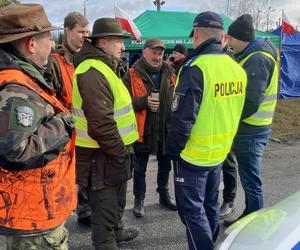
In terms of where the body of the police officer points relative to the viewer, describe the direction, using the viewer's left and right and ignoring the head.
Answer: facing away from the viewer and to the left of the viewer

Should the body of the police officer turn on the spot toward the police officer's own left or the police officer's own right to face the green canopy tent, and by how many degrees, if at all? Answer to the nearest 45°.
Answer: approximately 45° to the police officer's own right

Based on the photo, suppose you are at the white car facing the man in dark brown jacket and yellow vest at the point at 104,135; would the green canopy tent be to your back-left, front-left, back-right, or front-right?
front-right

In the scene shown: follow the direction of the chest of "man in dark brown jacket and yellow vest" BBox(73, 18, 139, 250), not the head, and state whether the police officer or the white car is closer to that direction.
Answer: the police officer

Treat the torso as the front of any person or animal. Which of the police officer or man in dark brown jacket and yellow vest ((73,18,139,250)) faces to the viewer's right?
the man in dark brown jacket and yellow vest

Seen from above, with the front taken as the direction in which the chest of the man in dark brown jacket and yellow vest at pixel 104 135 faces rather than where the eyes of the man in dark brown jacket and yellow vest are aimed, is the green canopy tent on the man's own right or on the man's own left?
on the man's own left

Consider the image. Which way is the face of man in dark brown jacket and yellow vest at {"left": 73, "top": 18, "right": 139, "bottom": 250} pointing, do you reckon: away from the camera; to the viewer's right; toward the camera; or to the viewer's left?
to the viewer's right

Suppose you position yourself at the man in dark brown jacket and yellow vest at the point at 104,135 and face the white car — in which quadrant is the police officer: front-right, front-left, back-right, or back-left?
front-left

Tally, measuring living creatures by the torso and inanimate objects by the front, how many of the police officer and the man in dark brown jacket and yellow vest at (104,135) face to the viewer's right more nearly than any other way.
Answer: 1

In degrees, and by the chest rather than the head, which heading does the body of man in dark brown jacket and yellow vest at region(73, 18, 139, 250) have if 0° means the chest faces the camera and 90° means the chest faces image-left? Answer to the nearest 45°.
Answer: approximately 270°

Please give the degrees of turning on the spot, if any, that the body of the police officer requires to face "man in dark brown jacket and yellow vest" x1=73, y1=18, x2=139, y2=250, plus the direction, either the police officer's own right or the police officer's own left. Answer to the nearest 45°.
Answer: approximately 45° to the police officer's own left

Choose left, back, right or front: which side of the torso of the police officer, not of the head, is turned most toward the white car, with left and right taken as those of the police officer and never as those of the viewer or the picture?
back
